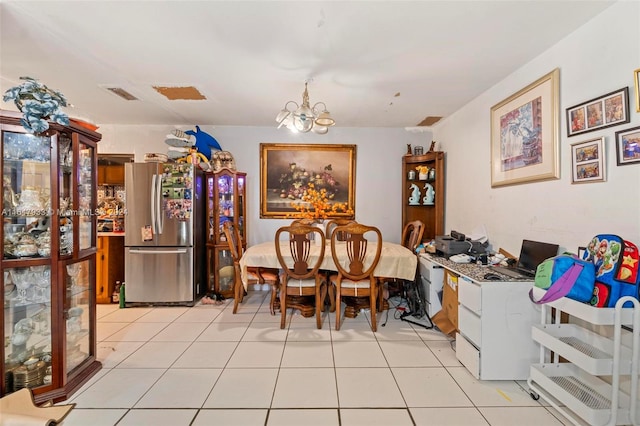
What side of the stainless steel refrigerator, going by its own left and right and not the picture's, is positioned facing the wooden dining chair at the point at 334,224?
left

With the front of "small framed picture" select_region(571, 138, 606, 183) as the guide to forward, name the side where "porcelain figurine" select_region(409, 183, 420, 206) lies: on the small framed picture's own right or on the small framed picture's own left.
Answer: on the small framed picture's own right

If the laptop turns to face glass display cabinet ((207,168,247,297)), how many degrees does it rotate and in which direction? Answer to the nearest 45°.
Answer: approximately 45° to its right

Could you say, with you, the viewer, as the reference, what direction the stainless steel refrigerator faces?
facing the viewer

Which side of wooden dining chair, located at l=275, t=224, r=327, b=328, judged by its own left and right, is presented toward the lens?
back

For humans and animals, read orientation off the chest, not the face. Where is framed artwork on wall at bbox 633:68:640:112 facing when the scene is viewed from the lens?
facing the viewer and to the left of the viewer

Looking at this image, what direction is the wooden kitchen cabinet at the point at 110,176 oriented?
toward the camera

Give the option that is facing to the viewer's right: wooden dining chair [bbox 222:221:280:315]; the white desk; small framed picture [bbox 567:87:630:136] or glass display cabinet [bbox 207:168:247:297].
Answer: the wooden dining chair

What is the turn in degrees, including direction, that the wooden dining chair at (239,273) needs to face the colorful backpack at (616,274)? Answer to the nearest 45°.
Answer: approximately 45° to its right

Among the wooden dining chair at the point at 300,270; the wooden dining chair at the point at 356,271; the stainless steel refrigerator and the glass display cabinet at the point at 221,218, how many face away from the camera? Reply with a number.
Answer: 2

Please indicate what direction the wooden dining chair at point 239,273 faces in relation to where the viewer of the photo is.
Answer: facing to the right of the viewer

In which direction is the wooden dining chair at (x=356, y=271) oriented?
away from the camera

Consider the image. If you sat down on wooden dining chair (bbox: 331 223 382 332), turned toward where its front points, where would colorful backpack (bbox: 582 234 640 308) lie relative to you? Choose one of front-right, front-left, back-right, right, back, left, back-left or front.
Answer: back-right

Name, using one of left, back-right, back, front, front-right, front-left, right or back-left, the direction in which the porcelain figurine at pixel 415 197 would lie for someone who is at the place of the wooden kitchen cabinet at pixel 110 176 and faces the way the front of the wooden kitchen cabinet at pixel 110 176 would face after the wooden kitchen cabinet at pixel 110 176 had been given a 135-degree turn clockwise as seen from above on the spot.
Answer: back

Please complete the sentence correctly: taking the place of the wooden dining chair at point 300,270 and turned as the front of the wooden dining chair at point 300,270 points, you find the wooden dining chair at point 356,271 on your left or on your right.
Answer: on your right

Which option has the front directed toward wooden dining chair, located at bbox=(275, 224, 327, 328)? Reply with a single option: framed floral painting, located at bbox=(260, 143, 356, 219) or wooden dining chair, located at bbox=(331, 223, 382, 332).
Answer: the framed floral painting
